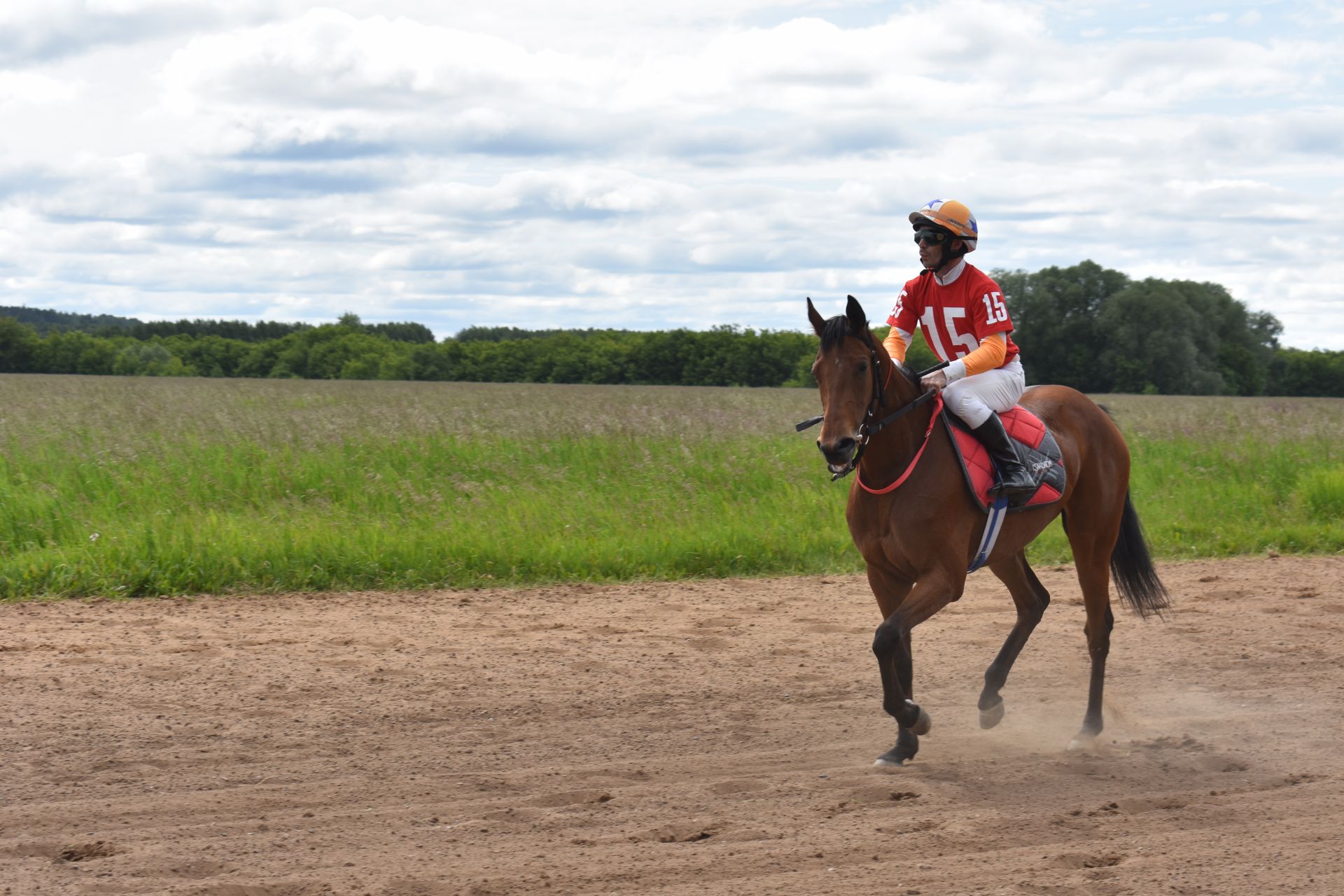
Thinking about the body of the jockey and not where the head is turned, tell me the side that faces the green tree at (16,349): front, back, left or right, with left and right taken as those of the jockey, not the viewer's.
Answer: right

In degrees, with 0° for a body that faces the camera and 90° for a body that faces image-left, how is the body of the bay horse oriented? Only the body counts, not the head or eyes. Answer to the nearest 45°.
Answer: approximately 45°

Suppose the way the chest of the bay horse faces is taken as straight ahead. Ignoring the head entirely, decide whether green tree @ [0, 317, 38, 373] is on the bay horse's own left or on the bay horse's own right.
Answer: on the bay horse's own right

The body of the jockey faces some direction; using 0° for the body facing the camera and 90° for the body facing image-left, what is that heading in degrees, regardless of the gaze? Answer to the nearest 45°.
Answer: approximately 45°
